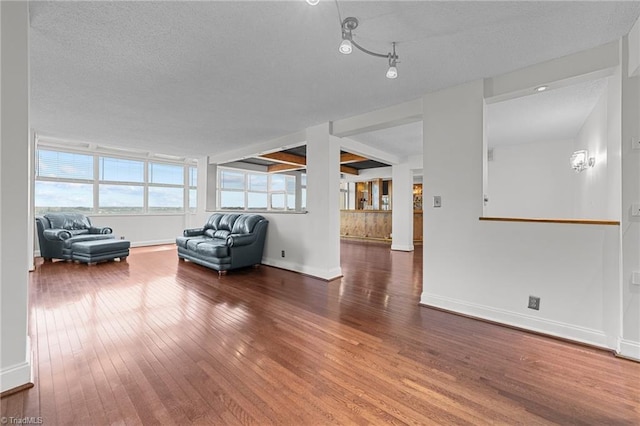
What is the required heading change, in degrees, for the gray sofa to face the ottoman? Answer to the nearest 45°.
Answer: approximately 90° to its right

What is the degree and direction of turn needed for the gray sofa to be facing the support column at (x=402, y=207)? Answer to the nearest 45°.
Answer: approximately 135° to its left

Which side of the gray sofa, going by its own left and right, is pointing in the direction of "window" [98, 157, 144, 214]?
right

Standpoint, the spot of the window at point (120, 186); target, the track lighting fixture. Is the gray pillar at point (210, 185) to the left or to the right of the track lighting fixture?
left

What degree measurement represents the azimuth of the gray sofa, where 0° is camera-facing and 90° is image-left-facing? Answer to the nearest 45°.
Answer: approximately 45°

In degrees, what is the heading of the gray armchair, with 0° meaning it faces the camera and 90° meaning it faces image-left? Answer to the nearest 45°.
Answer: approximately 315°

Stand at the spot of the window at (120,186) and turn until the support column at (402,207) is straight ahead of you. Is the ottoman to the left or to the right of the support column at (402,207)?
right

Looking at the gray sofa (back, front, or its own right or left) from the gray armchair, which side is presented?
right

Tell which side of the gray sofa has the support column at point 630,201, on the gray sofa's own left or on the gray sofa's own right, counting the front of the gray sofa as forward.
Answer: on the gray sofa's own left

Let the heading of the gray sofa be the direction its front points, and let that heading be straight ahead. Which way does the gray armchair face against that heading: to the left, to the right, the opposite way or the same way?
to the left

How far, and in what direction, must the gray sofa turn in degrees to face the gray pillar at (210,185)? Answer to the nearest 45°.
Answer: approximately 135° to its right
